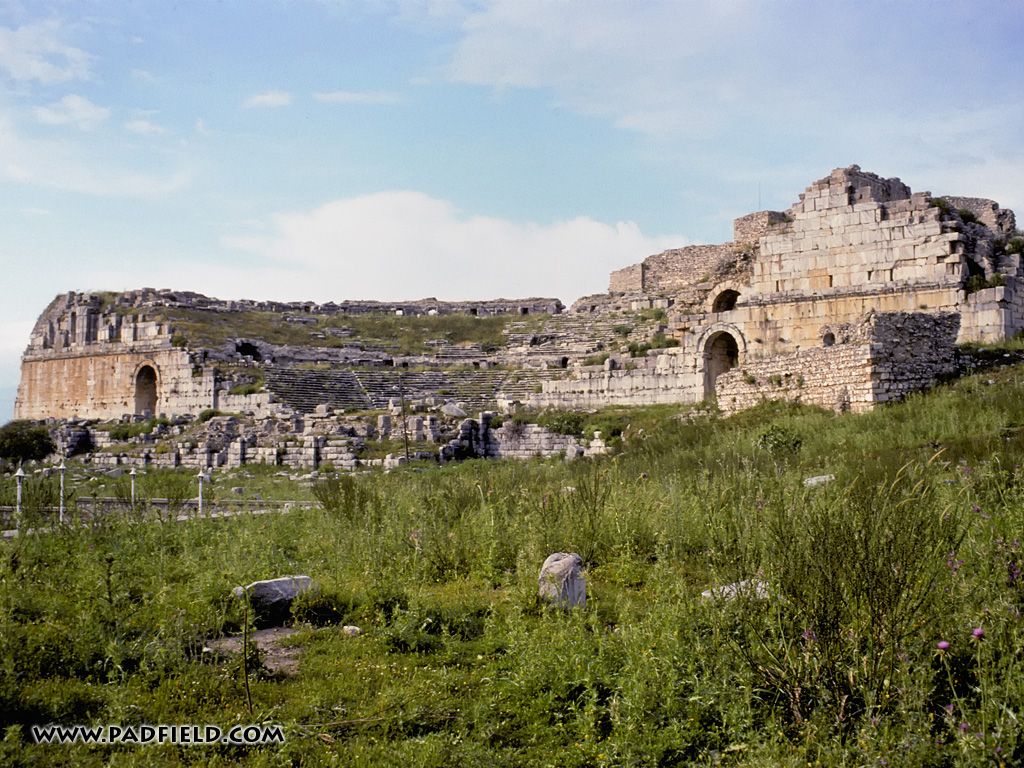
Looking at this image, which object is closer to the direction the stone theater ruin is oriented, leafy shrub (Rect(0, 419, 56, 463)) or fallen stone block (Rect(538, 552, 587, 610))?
the fallen stone block

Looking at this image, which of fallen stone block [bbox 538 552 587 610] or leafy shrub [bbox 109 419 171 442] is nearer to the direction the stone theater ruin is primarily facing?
the fallen stone block

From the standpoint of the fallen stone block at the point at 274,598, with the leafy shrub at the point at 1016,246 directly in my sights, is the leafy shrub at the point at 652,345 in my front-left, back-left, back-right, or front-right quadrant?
front-left

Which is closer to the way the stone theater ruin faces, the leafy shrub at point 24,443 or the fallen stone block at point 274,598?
the fallen stone block

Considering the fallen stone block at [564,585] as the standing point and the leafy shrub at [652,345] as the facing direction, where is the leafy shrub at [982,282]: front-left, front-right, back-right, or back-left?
front-right

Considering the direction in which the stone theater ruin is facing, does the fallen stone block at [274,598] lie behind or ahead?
ahead

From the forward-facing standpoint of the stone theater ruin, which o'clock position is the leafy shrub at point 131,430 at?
The leafy shrub is roughly at 3 o'clock from the stone theater ruin.

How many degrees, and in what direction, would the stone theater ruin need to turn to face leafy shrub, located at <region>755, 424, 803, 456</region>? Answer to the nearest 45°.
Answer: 0° — it already faces it

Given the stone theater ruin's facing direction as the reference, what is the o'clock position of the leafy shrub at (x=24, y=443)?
The leafy shrub is roughly at 3 o'clock from the stone theater ruin.

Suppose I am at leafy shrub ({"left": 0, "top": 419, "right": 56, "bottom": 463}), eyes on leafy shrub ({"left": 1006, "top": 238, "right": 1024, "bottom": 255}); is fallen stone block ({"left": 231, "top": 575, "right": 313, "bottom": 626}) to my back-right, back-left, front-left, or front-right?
front-right

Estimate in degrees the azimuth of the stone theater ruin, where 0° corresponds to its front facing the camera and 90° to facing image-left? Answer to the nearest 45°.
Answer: approximately 0°

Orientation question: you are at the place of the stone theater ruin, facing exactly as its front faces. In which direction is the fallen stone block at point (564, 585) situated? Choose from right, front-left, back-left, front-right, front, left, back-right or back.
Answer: front
